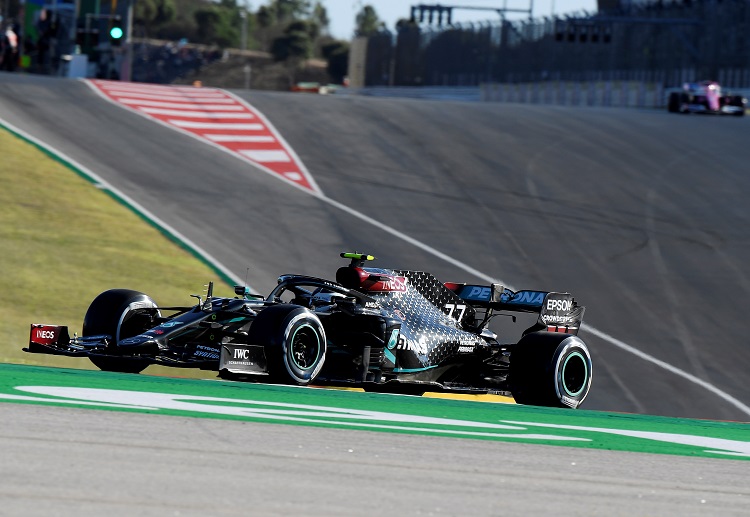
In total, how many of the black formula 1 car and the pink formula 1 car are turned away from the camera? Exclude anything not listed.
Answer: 0

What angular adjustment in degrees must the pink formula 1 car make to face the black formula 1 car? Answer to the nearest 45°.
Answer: approximately 45° to its right

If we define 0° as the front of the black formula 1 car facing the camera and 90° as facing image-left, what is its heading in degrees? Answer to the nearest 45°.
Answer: approximately 45°

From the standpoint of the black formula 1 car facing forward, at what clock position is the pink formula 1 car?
The pink formula 1 car is roughly at 5 o'clock from the black formula 1 car.
